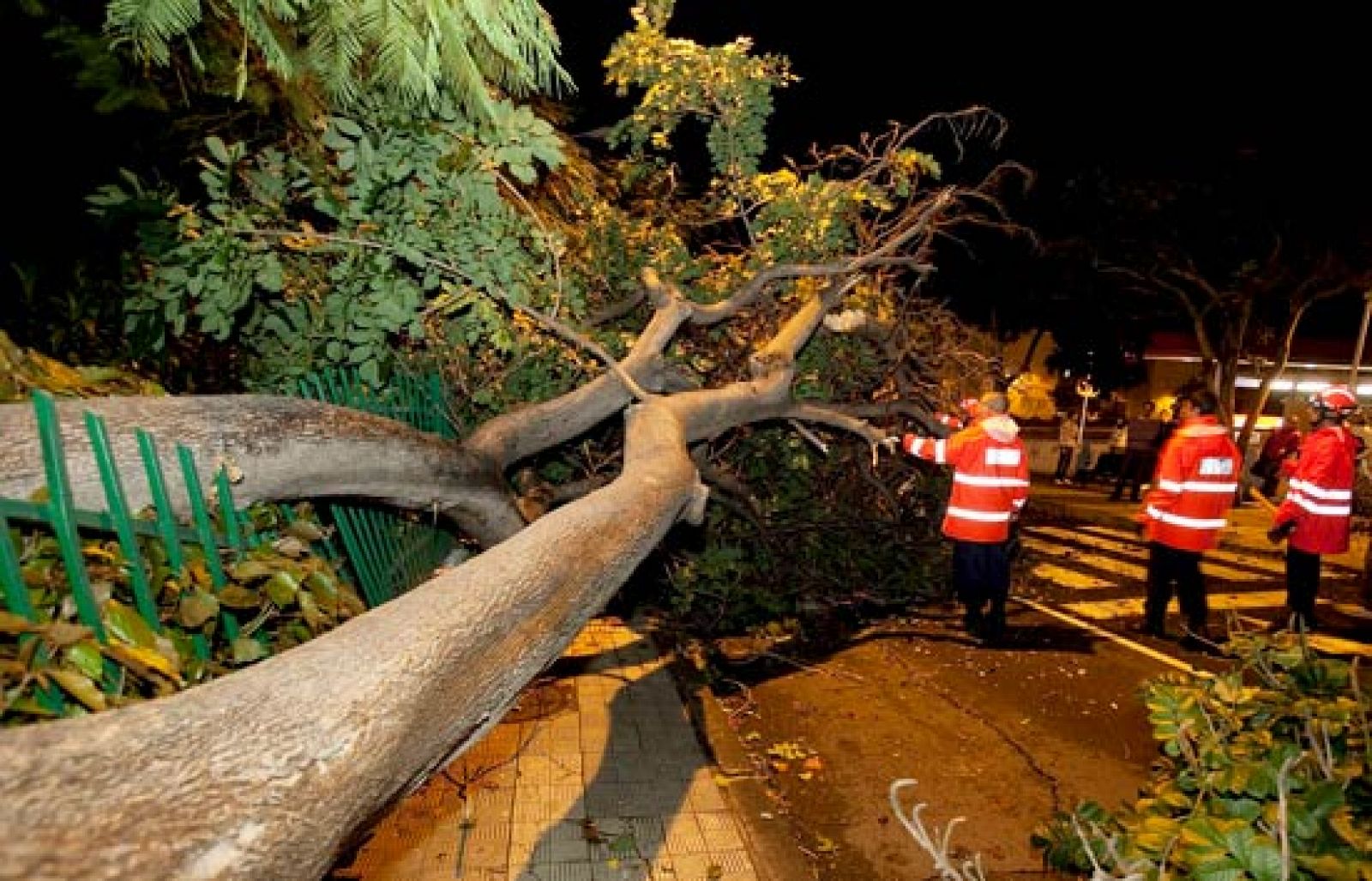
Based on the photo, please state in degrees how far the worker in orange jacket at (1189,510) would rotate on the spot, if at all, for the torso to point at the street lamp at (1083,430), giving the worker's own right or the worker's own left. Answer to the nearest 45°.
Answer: approximately 45° to the worker's own right

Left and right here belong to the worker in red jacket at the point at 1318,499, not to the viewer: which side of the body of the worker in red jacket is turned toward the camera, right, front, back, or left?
left

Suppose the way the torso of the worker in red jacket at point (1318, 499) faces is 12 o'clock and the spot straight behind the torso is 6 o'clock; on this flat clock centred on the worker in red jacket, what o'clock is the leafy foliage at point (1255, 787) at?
The leafy foliage is roughly at 9 o'clock from the worker in red jacket.

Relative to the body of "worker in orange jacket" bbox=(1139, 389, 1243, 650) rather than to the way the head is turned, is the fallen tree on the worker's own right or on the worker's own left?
on the worker's own left

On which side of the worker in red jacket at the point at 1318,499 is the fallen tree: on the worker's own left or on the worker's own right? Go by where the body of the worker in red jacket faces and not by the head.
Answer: on the worker's own left

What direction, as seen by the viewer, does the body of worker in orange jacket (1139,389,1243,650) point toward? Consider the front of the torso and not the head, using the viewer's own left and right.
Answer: facing away from the viewer and to the left of the viewer

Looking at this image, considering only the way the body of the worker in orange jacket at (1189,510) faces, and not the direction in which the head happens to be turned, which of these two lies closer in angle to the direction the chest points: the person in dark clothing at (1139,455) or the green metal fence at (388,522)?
the person in dark clothing

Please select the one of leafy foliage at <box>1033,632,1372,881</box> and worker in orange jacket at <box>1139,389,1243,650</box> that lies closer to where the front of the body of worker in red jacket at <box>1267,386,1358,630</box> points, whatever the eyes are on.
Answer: the worker in orange jacket

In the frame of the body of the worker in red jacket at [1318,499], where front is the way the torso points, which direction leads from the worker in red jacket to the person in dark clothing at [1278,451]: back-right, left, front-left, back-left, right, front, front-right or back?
right

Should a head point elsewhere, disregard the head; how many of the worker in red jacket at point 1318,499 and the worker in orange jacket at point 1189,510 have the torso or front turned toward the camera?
0
